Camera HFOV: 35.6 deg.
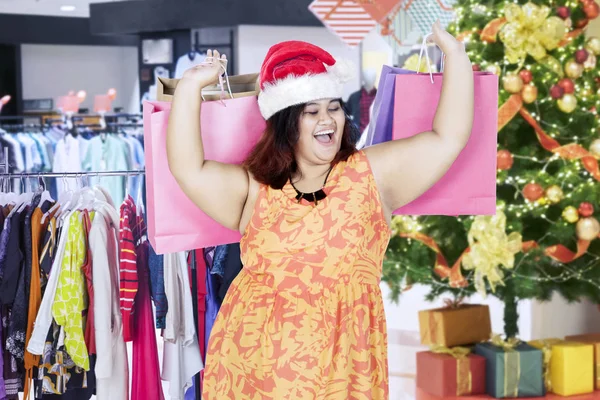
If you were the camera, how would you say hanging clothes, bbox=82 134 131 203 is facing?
facing the viewer and to the left of the viewer

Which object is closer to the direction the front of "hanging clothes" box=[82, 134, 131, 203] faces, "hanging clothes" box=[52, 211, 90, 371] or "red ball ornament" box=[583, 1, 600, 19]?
the hanging clothes

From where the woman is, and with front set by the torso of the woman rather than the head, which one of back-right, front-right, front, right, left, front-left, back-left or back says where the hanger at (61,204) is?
back-right

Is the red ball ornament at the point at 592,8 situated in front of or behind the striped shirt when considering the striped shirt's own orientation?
behind

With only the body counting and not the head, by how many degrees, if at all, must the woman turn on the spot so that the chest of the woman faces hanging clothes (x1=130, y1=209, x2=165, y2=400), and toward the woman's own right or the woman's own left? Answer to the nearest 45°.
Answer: approximately 135° to the woman's own right

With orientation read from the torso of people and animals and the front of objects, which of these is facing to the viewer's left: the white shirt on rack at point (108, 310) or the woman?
the white shirt on rack

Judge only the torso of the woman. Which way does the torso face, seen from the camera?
toward the camera

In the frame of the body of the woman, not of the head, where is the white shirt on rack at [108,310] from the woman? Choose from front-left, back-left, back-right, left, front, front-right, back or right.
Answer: back-right

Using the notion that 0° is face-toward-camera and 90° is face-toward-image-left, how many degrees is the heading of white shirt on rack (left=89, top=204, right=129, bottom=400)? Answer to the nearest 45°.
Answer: approximately 90°

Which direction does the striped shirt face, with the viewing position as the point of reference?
facing to the left of the viewer

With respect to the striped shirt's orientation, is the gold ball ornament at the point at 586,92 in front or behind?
behind
